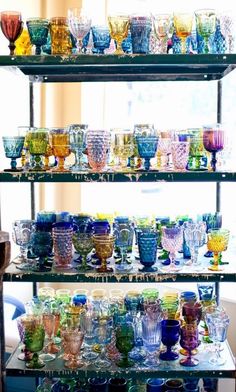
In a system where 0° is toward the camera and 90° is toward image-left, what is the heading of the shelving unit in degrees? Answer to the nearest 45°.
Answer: approximately 0°
